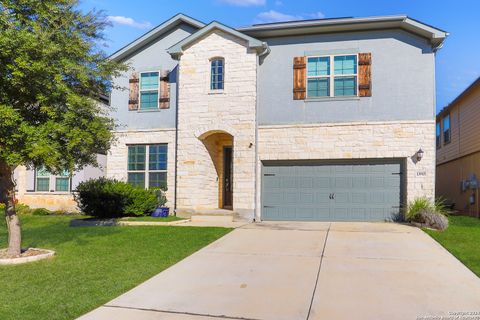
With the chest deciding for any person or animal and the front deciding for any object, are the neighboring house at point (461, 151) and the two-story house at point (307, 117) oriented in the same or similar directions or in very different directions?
same or similar directions

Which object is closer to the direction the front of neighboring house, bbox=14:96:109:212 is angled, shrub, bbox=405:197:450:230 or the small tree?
the small tree

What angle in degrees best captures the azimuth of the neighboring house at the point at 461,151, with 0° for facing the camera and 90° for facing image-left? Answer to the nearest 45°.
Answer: approximately 0°

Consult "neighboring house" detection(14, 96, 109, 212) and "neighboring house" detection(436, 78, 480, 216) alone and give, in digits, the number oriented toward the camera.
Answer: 2

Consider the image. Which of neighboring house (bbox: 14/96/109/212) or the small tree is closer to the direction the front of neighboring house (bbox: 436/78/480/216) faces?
the small tree

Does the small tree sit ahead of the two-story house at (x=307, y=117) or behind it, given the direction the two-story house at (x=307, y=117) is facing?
ahead

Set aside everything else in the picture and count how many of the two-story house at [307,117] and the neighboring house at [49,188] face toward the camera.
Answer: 2

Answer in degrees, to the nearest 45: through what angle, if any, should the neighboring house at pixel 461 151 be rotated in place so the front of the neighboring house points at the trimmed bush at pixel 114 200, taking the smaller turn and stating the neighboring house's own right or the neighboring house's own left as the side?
approximately 45° to the neighboring house's own right

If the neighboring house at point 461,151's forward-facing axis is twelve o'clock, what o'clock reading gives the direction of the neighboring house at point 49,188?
the neighboring house at point 49,188 is roughly at 2 o'clock from the neighboring house at point 461,151.

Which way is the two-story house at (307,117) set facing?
toward the camera

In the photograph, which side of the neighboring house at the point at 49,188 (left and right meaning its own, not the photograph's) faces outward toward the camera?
front

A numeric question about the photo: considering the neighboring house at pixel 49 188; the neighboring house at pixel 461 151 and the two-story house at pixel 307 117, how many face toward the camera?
3

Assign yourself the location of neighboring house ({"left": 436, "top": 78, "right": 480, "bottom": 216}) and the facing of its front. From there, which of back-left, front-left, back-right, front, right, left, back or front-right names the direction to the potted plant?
front-right

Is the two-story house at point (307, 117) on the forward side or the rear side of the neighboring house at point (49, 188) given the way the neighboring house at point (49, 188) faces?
on the forward side

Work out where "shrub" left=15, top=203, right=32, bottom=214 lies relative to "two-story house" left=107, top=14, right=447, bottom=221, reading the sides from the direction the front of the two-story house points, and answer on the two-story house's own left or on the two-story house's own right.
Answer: on the two-story house's own right
